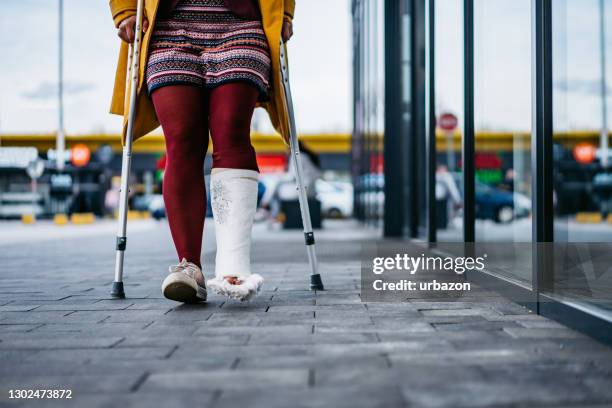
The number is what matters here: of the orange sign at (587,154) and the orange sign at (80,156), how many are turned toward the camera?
2

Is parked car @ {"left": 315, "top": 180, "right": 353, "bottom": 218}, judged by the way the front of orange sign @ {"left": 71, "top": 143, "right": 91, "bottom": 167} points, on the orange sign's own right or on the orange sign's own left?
on the orange sign's own left

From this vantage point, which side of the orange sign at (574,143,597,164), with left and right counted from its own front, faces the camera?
front

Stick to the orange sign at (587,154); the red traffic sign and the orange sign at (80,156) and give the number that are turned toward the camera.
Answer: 3

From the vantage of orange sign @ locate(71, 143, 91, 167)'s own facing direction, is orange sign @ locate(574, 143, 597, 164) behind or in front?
in front

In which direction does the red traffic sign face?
toward the camera

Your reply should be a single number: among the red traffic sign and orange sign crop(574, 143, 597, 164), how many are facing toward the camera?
2
